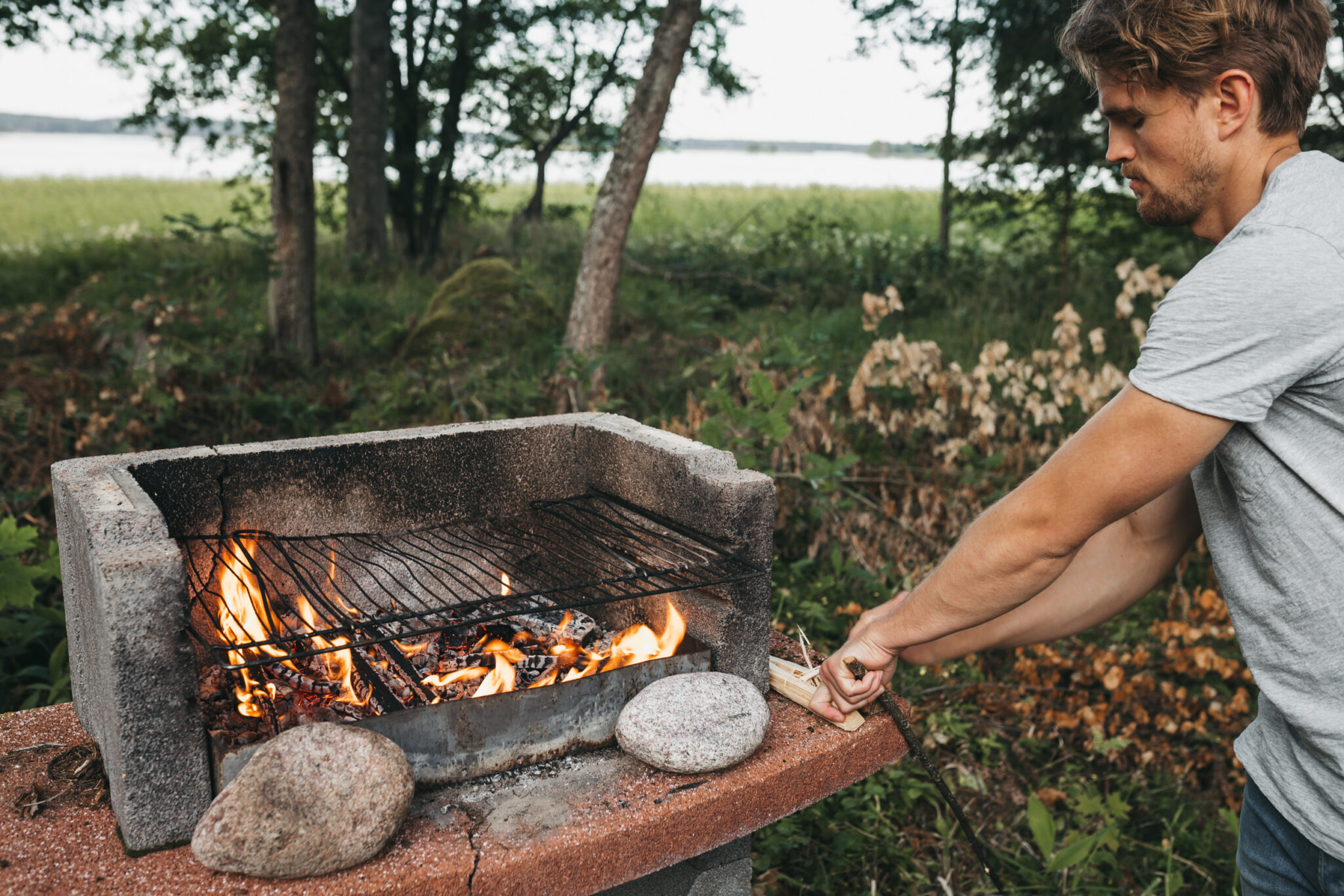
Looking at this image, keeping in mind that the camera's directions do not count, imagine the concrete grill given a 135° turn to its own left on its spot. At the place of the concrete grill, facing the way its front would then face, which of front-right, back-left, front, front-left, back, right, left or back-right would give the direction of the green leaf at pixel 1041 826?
right

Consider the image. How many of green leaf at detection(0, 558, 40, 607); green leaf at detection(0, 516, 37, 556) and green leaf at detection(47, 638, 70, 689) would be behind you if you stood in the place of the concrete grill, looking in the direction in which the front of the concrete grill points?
3

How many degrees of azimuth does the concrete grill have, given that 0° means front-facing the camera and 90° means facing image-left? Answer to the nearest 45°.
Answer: approximately 315°

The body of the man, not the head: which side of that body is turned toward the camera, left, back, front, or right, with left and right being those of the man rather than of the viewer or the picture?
left

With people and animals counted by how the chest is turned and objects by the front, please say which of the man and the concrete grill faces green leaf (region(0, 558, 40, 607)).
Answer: the man

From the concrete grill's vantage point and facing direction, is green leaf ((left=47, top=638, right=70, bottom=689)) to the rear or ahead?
to the rear

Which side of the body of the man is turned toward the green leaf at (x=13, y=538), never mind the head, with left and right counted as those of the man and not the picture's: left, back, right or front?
front

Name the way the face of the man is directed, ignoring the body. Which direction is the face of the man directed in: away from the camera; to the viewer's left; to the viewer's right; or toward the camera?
to the viewer's left

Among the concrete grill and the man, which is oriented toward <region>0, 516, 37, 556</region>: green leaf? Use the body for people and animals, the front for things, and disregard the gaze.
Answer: the man

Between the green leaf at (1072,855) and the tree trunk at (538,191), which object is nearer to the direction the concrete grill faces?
the green leaf

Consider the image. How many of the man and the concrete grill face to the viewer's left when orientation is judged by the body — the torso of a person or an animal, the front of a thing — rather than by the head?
1

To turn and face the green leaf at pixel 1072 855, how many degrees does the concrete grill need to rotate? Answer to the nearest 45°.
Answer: approximately 45° to its left

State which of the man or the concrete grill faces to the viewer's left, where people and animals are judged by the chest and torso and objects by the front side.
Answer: the man

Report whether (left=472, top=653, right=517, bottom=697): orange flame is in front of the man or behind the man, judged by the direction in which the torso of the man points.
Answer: in front

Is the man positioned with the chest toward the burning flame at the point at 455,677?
yes
